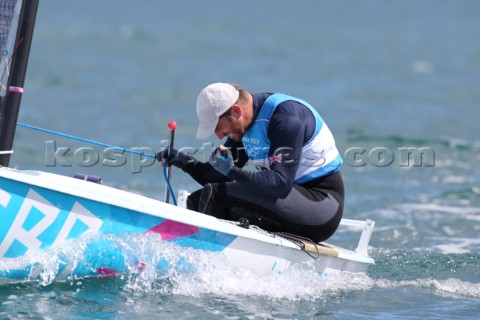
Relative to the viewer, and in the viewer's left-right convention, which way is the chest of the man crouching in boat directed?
facing to the left of the viewer
